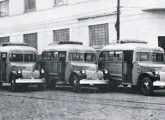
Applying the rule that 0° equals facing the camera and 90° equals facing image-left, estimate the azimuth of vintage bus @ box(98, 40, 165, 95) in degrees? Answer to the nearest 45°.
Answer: approximately 315°

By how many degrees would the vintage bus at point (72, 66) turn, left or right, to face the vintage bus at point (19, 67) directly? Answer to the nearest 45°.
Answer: approximately 135° to its right

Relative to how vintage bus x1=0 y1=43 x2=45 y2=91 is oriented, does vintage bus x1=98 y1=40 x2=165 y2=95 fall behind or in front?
in front

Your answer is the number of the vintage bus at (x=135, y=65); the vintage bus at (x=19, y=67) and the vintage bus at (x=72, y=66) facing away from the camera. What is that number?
0

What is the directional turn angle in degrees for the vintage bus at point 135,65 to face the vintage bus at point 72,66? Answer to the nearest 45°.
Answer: approximately 135° to its right

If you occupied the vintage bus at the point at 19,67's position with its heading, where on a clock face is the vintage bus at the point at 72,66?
the vintage bus at the point at 72,66 is roughly at 11 o'clock from the vintage bus at the point at 19,67.

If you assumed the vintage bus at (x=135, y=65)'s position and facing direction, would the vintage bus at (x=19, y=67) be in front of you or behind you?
behind

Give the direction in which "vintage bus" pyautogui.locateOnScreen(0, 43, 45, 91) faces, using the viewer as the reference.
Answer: facing the viewer and to the right of the viewer

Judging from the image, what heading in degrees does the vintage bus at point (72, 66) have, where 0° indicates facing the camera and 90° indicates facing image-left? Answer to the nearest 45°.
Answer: approximately 315°

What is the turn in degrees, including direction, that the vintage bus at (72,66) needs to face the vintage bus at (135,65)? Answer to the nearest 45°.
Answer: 0° — it already faces it

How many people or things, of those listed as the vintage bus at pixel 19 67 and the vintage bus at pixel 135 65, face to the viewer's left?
0
